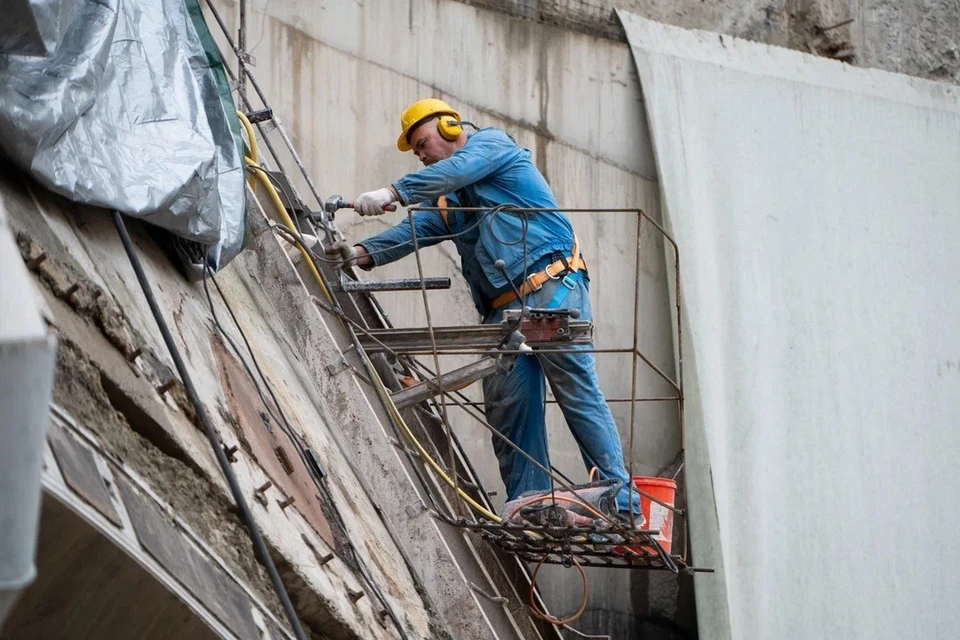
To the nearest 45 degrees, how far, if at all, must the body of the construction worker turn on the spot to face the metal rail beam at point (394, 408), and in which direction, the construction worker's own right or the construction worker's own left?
approximately 45° to the construction worker's own left

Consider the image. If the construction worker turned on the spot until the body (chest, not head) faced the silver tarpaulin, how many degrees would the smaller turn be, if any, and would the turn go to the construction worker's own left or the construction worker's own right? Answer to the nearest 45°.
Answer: approximately 45° to the construction worker's own left

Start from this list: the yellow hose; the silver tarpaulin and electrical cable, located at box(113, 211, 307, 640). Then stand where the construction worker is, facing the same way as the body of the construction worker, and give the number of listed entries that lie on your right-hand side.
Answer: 0

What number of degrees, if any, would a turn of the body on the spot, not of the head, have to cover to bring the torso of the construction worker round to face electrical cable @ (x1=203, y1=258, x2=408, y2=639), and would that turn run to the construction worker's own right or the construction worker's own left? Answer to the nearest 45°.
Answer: approximately 45° to the construction worker's own left

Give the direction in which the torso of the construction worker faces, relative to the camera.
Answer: to the viewer's left
